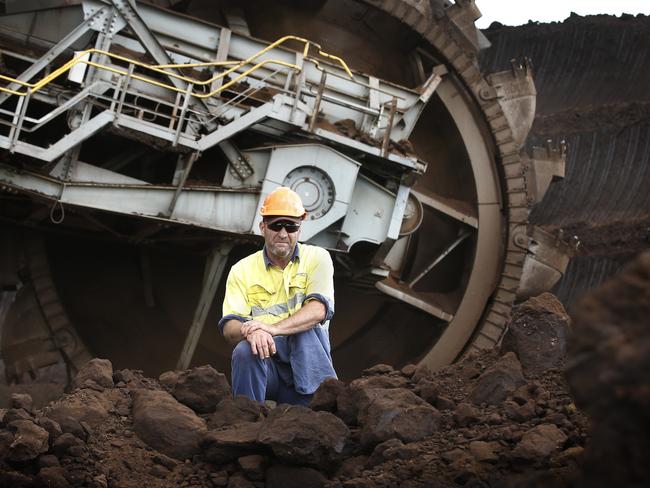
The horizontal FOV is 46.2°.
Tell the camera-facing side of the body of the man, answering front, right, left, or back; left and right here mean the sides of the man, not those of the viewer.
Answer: front

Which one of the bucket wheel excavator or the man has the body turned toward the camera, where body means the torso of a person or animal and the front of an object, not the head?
the man

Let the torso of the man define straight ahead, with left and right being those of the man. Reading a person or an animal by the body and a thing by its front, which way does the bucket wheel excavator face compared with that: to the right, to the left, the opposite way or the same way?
to the left

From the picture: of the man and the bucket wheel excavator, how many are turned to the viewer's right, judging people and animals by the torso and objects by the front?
1

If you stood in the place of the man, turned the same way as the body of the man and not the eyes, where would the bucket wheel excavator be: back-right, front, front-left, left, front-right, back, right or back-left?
back

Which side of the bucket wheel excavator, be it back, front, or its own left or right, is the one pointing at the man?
right

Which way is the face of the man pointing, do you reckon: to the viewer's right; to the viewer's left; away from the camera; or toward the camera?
toward the camera

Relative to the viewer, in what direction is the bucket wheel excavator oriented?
to the viewer's right
